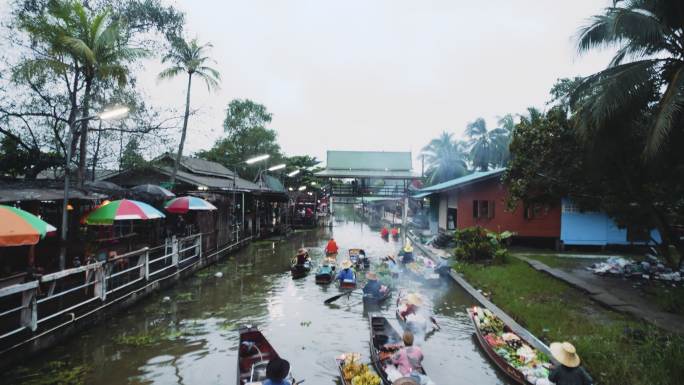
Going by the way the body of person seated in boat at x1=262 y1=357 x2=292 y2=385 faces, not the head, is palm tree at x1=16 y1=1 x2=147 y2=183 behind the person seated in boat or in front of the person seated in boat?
in front

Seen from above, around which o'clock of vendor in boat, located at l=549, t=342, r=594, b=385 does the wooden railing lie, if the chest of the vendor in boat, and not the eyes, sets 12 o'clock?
The wooden railing is roughly at 10 o'clock from the vendor in boat.

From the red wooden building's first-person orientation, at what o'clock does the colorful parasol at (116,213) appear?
The colorful parasol is roughly at 10 o'clock from the red wooden building.

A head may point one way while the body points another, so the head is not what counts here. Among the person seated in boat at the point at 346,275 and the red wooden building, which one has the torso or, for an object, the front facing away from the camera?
the person seated in boat

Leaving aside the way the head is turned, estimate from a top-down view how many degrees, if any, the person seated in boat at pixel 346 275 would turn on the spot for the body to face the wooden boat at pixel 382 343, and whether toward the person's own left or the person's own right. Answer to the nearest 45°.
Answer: approximately 180°

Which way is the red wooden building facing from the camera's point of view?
to the viewer's left

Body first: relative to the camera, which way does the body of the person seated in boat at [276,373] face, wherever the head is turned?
away from the camera

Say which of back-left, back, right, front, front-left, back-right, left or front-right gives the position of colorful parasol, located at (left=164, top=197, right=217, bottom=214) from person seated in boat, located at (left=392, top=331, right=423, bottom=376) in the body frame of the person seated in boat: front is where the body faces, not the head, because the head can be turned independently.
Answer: front-left

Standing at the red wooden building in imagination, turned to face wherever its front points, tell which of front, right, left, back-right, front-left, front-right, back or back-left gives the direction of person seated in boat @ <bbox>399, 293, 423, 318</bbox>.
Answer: left

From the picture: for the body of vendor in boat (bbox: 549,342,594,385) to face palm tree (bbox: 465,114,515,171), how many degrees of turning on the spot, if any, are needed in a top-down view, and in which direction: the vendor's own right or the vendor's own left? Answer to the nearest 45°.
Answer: approximately 45° to the vendor's own right

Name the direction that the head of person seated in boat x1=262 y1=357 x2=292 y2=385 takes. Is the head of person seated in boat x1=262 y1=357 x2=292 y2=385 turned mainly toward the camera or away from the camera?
away from the camera

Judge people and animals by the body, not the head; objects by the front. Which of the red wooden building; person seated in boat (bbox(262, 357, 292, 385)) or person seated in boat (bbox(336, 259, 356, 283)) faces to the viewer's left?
the red wooden building
